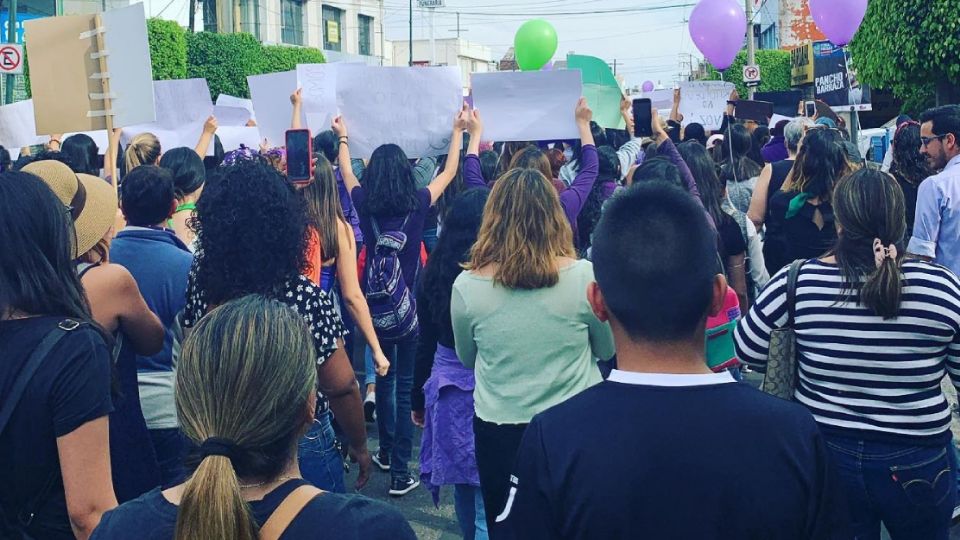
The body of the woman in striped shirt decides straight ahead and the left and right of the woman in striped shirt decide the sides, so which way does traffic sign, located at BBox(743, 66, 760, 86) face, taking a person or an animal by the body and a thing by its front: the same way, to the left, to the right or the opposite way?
the opposite way

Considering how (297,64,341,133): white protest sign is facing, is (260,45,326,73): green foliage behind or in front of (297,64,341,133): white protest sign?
in front

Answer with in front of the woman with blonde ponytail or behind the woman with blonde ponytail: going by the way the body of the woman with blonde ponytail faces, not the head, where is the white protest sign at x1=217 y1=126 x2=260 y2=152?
in front

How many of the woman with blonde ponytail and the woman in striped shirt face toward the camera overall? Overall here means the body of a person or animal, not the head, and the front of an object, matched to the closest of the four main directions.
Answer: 0

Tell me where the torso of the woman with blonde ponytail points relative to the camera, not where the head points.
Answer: away from the camera

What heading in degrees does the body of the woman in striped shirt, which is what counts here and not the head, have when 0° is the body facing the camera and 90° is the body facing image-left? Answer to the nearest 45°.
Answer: approximately 180°

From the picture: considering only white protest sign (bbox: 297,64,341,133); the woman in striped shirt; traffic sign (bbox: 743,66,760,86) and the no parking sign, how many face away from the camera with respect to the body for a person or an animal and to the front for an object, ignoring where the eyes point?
2

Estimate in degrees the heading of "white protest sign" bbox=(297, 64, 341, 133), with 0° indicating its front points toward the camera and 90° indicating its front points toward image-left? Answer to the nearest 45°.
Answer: approximately 180°

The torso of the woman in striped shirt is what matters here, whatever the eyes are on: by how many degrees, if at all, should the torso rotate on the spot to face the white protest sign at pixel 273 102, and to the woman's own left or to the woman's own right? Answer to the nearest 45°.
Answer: approximately 45° to the woman's own left

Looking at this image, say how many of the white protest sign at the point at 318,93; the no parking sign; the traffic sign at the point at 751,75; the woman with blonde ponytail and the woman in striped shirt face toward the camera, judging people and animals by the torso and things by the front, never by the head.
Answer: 2

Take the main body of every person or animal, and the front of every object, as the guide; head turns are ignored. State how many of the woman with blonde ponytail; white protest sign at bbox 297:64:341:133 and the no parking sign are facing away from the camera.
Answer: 2
